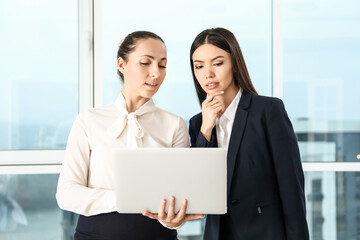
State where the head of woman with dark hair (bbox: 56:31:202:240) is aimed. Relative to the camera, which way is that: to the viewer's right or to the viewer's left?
to the viewer's right

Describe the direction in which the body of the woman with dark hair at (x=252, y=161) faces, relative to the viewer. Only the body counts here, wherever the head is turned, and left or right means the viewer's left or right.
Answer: facing the viewer and to the left of the viewer

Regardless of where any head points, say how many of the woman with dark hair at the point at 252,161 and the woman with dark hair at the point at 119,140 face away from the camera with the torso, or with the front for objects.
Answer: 0

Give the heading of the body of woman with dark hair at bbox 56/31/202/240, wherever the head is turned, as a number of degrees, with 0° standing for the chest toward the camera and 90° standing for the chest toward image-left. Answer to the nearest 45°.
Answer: approximately 0°

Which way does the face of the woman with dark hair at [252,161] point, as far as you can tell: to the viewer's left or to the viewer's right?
to the viewer's left
